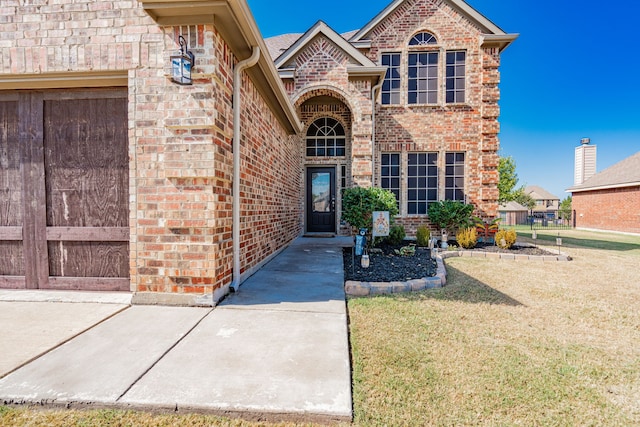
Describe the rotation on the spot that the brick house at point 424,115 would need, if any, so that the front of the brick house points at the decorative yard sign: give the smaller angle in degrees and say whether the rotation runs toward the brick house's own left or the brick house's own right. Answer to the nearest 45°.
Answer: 0° — it already faces it

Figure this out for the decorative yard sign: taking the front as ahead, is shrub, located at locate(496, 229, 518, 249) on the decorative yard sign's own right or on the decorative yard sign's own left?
on the decorative yard sign's own left

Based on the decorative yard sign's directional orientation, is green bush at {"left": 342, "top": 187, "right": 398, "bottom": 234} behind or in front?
behind

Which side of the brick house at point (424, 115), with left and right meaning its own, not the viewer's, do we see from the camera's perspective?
front

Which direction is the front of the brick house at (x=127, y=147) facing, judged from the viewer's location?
facing the viewer
